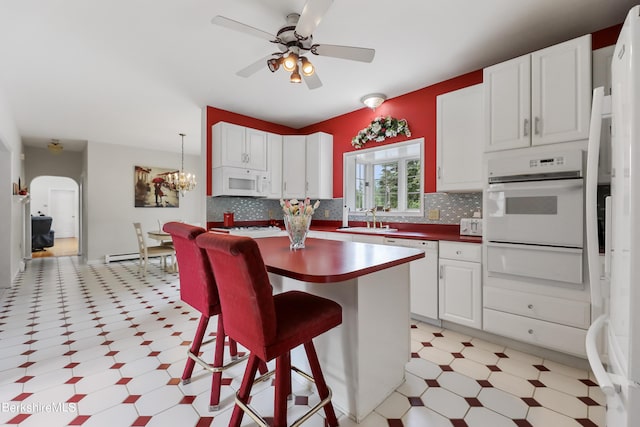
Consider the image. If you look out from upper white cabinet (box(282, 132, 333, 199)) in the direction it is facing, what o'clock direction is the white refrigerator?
The white refrigerator is roughly at 10 o'clock from the upper white cabinet.

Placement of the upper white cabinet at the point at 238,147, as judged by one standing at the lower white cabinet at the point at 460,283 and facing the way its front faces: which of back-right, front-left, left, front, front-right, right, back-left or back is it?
front-right

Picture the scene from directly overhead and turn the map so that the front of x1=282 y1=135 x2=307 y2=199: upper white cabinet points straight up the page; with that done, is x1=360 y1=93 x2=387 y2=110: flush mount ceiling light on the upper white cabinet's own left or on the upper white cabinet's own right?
on the upper white cabinet's own left

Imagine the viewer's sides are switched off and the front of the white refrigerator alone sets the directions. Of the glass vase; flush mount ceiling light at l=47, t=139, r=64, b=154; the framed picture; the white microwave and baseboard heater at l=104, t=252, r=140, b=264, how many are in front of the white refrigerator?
5

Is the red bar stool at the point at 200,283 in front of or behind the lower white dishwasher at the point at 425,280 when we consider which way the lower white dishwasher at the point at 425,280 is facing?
in front

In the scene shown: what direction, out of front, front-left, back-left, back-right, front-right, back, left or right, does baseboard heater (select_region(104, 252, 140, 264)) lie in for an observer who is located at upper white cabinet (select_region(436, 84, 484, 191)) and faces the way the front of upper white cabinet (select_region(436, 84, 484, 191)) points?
front-right

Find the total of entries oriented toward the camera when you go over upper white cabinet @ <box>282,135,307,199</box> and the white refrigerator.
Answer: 1

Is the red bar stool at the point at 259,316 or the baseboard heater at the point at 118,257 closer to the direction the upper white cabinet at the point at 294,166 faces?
the red bar stool

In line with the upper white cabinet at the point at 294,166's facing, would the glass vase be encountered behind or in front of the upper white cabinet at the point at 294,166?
in front

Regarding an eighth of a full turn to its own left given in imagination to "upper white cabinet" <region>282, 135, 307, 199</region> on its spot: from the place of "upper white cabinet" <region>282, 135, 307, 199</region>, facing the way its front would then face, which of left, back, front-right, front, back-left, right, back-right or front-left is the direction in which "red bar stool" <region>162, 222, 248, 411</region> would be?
front-right

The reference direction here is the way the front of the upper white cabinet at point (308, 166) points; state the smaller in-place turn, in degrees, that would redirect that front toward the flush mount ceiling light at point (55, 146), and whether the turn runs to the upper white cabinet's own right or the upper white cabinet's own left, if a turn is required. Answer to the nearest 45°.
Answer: approximately 45° to the upper white cabinet's own right

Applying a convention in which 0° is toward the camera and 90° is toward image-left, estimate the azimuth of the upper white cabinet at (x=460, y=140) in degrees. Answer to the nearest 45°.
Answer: approximately 45°

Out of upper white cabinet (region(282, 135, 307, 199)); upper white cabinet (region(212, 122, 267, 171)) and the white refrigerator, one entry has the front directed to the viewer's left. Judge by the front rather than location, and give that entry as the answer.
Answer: the white refrigerator

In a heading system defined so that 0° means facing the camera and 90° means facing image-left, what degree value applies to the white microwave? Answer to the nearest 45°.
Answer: approximately 315°

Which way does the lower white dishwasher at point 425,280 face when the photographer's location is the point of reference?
facing the viewer and to the left of the viewer
